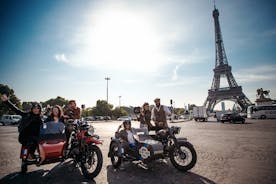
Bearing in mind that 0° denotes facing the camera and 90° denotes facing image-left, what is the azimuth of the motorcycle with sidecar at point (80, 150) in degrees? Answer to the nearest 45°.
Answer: approximately 315°

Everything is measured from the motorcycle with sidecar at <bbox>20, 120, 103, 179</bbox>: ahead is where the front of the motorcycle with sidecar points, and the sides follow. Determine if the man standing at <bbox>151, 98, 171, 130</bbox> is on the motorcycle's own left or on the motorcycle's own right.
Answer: on the motorcycle's own left

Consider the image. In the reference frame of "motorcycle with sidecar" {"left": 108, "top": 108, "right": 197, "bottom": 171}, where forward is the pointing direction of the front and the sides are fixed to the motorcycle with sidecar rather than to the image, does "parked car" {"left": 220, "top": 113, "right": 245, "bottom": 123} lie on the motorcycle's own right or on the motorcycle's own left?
on the motorcycle's own left

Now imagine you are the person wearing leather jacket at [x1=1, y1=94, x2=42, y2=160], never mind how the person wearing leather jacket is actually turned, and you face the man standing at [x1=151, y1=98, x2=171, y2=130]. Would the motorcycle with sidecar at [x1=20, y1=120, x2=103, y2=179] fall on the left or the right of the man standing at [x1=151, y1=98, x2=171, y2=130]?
right

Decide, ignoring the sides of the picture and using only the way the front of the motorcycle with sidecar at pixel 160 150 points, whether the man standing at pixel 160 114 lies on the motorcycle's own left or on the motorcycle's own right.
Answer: on the motorcycle's own left

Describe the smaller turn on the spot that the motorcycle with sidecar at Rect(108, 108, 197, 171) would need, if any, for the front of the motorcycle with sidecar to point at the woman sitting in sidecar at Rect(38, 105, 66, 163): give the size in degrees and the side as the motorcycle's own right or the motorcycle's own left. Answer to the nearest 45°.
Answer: approximately 135° to the motorcycle's own right

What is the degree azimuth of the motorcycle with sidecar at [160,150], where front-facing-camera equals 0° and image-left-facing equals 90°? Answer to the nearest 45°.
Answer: approximately 315°

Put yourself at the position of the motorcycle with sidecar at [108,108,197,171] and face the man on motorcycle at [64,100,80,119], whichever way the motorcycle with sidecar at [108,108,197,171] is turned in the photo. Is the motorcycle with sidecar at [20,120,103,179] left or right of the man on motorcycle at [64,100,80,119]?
left

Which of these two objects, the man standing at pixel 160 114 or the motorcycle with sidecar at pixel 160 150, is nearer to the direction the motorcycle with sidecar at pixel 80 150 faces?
the motorcycle with sidecar

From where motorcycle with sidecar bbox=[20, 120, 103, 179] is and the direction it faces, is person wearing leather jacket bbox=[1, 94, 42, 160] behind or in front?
behind

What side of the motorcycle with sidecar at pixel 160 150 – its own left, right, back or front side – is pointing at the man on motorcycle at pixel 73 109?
back

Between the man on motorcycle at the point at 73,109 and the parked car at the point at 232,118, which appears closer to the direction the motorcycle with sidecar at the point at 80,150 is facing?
the parked car
